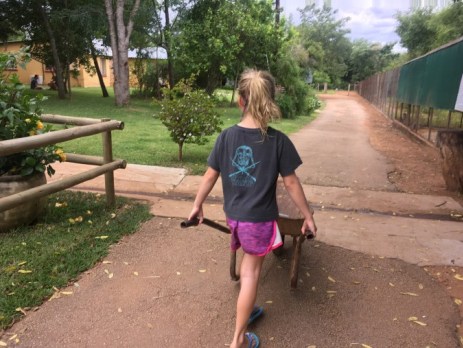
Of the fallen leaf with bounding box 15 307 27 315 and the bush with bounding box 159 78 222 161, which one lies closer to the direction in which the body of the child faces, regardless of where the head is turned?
the bush

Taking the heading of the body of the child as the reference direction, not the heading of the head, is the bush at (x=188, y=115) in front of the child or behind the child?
in front

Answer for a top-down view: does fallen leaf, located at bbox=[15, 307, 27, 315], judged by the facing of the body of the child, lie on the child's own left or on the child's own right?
on the child's own left

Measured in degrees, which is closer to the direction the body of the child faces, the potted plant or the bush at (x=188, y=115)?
the bush

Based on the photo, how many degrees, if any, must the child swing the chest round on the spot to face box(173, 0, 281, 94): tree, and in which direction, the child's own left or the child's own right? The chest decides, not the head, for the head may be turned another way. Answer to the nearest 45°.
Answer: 0° — they already face it

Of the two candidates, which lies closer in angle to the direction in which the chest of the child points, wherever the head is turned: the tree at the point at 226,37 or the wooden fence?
the tree

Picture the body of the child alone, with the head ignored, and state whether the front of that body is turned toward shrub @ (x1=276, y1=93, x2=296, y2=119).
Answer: yes

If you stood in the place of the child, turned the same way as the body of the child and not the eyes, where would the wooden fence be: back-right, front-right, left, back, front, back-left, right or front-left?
front-left

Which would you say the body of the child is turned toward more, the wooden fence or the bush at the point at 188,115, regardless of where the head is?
the bush

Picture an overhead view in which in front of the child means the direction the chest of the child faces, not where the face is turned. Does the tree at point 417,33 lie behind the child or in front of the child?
in front

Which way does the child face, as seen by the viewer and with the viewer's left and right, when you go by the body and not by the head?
facing away from the viewer
